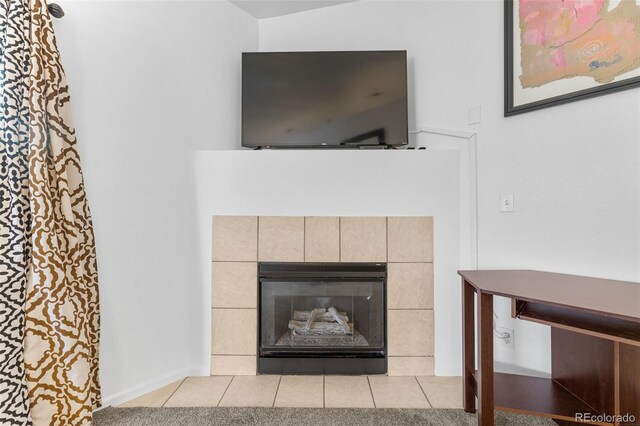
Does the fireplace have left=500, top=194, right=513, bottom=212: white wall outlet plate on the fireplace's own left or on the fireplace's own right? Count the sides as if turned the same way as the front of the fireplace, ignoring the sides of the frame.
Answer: on the fireplace's own left

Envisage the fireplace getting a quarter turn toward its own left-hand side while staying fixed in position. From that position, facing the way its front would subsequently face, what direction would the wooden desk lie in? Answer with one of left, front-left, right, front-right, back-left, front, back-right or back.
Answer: front-right

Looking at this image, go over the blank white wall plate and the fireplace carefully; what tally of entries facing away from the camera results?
0

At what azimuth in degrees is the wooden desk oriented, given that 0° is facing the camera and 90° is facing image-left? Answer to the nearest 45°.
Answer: approximately 45°

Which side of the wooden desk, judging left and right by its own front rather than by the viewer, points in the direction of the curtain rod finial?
front

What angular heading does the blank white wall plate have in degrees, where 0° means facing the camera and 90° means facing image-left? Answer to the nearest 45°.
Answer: approximately 45°

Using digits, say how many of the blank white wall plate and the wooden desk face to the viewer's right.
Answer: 0
